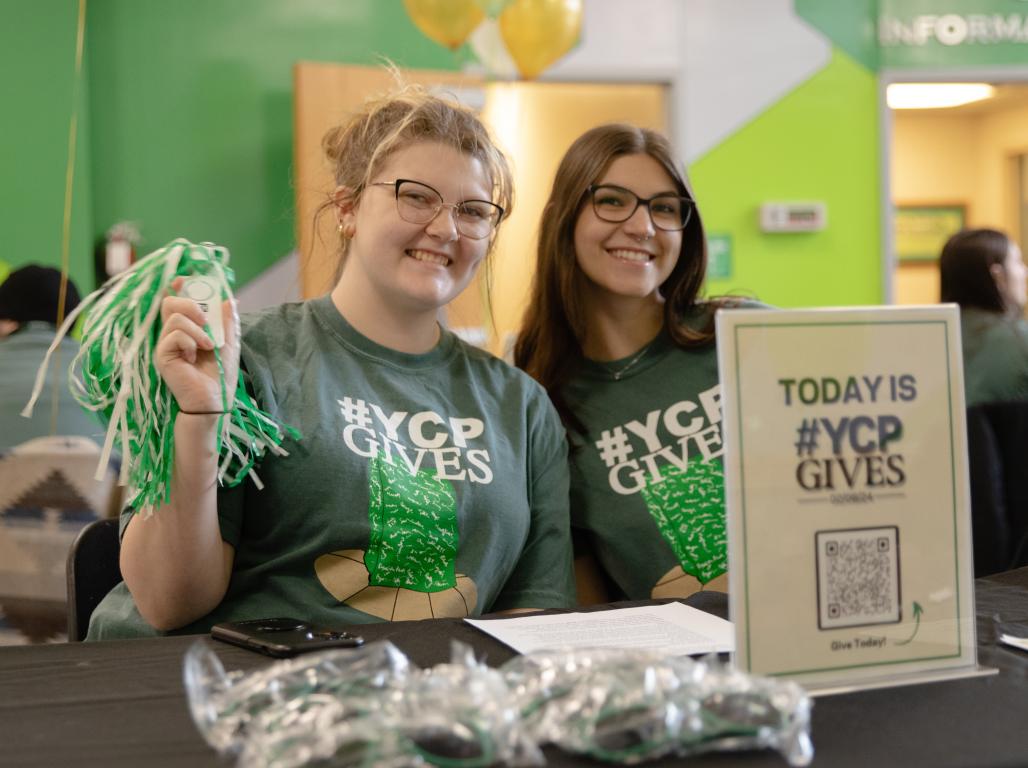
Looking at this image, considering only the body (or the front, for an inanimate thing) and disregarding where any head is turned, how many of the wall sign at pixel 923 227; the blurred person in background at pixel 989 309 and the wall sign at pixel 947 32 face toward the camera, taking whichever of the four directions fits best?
2

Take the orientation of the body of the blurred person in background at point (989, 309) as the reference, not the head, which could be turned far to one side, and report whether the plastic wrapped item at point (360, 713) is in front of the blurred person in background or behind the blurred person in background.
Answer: behind

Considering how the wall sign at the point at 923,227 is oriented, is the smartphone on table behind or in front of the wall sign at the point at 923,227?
in front

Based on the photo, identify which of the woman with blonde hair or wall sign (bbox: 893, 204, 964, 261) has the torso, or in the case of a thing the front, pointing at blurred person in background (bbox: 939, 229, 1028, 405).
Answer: the wall sign

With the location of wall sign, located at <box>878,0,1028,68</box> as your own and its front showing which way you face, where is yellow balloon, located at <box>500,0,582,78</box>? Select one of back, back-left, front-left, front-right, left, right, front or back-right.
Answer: front-right

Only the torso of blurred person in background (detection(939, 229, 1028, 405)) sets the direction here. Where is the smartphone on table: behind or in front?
behind

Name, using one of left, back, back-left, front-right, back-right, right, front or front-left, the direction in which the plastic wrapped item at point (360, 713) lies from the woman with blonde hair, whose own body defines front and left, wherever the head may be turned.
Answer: front

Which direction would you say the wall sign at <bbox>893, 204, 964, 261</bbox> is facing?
toward the camera

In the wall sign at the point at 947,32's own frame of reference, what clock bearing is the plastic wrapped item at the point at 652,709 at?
The plastic wrapped item is roughly at 12 o'clock from the wall sign.

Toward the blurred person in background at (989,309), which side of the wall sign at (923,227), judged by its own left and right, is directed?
front

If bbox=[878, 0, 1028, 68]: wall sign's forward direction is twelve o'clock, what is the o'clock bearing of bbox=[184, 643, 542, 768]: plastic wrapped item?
The plastic wrapped item is roughly at 12 o'clock from the wall sign.

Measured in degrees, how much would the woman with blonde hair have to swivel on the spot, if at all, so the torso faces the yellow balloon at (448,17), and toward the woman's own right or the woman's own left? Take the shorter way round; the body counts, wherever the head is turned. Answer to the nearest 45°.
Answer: approximately 180°

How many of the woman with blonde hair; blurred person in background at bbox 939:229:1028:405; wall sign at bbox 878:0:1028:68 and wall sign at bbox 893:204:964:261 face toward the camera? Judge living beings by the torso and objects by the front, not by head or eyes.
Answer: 3

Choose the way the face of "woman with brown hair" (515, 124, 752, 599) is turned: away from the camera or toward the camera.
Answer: toward the camera

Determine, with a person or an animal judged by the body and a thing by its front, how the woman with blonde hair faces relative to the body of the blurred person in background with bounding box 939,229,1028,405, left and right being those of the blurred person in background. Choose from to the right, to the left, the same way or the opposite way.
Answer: to the right

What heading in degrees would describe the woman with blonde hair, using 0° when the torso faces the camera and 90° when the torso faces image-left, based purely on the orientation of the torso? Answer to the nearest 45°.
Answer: approximately 0°
